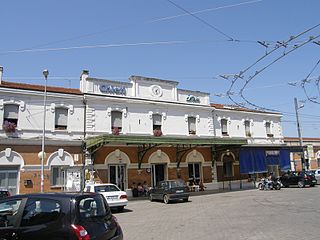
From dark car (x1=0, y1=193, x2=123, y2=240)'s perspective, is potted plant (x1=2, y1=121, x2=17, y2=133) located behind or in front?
in front

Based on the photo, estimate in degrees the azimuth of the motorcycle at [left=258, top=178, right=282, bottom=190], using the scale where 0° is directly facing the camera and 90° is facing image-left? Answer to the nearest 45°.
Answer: approximately 90°

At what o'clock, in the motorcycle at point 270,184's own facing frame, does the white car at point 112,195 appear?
The white car is roughly at 10 o'clock from the motorcycle.

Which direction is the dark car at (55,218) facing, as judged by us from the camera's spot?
facing away from the viewer and to the left of the viewer

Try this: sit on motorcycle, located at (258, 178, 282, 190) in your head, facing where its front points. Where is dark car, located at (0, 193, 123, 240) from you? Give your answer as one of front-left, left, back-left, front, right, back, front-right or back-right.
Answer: left

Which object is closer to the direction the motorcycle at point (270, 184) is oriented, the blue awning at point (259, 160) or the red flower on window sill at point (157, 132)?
the red flower on window sill

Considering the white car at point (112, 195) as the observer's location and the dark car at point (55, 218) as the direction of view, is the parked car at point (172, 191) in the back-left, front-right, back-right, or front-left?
back-left
